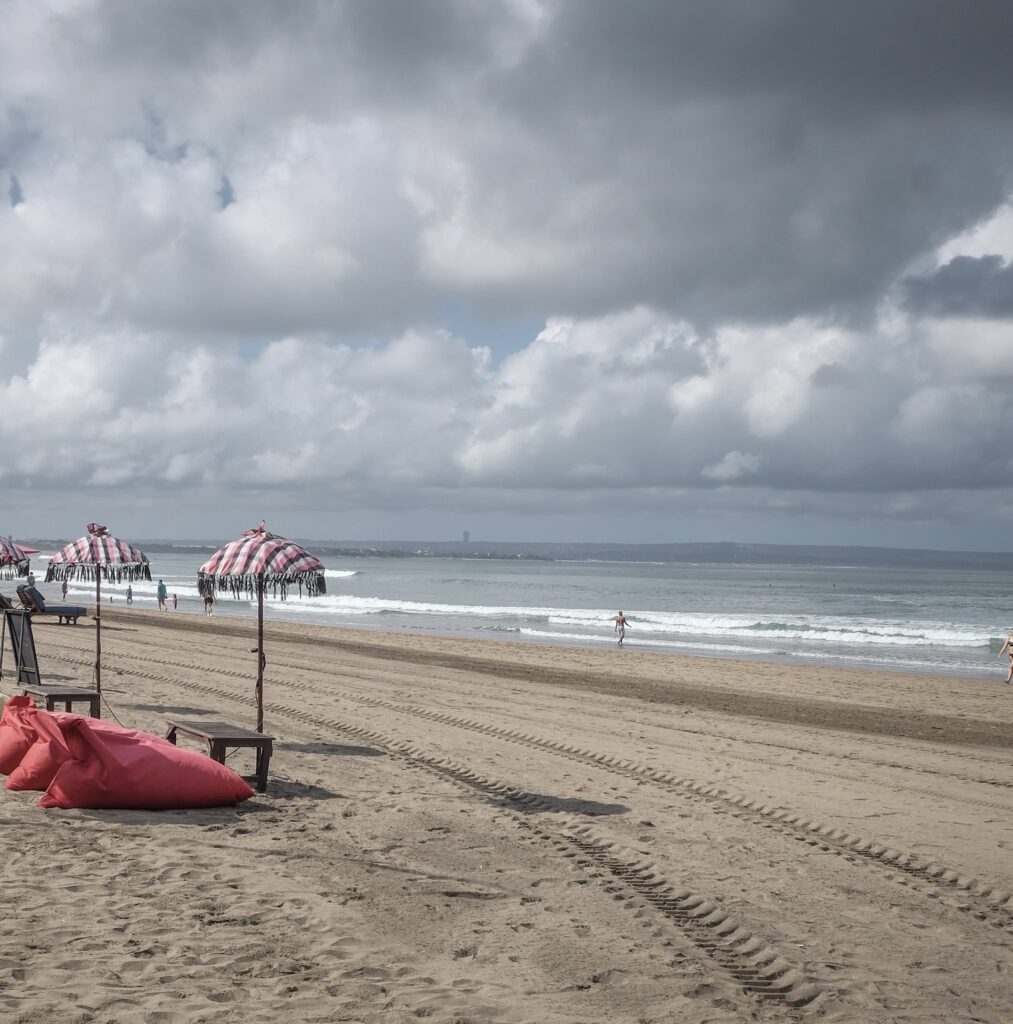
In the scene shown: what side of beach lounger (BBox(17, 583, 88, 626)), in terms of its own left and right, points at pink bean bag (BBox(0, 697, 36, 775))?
right

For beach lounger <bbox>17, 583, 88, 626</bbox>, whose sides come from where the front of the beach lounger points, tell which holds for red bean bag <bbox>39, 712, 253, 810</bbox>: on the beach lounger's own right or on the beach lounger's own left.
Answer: on the beach lounger's own right

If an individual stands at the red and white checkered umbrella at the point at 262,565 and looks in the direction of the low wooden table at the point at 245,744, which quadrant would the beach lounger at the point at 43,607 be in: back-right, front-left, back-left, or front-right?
back-right

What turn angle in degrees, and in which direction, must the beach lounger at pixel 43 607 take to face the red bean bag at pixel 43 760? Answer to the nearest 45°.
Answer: approximately 90° to its right

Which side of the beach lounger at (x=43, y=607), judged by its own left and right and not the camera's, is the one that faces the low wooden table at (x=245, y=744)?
right

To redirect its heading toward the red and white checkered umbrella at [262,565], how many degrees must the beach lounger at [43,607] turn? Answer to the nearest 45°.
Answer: approximately 90° to its right

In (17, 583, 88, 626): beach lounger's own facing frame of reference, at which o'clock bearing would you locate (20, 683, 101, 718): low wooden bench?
The low wooden bench is roughly at 3 o'clock from the beach lounger.

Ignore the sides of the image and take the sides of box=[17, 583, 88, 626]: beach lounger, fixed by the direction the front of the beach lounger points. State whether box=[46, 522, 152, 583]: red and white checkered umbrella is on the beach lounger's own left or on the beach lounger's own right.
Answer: on the beach lounger's own right

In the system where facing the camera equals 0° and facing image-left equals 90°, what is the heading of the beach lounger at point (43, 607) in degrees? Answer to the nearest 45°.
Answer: approximately 270°
